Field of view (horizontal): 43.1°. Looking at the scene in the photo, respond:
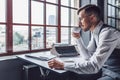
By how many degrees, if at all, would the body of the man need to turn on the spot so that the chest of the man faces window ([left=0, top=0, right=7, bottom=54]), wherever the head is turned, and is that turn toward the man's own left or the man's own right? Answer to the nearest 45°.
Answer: approximately 45° to the man's own right

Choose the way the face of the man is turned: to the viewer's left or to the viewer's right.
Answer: to the viewer's left

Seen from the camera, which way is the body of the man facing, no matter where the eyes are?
to the viewer's left

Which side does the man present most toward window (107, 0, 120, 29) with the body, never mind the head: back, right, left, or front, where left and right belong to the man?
right

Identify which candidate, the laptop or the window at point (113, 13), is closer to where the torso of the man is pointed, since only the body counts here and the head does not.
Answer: the laptop
